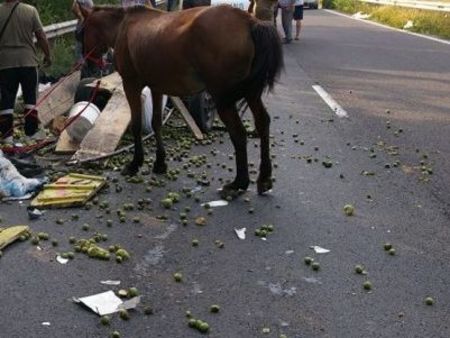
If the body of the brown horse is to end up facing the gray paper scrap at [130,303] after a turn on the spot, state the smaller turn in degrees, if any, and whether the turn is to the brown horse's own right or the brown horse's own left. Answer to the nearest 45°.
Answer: approximately 135° to the brown horse's own left

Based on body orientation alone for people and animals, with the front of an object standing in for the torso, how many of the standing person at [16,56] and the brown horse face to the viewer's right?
0

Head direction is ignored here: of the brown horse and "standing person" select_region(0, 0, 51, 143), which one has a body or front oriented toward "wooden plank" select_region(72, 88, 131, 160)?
the brown horse

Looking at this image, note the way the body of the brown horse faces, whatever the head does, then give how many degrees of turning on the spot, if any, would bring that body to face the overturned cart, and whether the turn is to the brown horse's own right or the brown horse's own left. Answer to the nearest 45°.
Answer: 0° — it already faces it

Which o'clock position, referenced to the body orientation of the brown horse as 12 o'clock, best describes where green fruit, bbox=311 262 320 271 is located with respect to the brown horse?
The green fruit is roughly at 7 o'clock from the brown horse.

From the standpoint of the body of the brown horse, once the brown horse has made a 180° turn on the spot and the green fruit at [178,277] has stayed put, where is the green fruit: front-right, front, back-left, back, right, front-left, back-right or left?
front-right

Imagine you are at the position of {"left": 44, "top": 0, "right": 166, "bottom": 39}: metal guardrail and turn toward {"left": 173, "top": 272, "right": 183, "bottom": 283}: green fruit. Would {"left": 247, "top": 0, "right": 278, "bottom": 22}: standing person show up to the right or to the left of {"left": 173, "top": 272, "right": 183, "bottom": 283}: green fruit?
left

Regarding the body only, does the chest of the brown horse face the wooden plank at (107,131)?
yes

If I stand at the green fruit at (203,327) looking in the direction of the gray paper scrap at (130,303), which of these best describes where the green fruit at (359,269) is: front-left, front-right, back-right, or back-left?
back-right

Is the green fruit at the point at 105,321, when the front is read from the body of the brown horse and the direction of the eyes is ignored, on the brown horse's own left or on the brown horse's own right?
on the brown horse's own left

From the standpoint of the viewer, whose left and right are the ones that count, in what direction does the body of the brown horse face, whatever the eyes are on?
facing away from the viewer and to the left of the viewer

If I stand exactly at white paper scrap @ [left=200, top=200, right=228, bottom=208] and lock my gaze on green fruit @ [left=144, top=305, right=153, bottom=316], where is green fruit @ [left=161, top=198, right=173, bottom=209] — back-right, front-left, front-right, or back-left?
front-right
